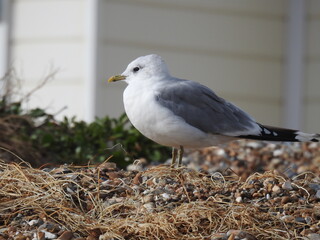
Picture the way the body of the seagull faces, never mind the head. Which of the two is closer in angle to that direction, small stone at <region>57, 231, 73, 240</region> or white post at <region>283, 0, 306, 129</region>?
the small stone

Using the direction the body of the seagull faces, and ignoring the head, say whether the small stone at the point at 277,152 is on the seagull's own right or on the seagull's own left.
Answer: on the seagull's own right

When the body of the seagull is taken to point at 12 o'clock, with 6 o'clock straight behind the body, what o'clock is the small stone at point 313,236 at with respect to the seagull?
The small stone is roughly at 8 o'clock from the seagull.

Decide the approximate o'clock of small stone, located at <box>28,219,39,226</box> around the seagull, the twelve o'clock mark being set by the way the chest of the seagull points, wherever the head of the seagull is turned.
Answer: The small stone is roughly at 10 o'clock from the seagull.

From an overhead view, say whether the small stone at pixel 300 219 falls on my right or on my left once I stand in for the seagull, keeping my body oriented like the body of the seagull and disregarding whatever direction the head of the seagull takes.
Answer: on my left

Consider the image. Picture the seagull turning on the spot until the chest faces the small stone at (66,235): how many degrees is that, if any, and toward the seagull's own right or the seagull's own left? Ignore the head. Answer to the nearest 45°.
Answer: approximately 90° to the seagull's own left

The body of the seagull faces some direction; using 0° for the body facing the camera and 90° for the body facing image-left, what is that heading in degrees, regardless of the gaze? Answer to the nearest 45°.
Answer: approximately 90°

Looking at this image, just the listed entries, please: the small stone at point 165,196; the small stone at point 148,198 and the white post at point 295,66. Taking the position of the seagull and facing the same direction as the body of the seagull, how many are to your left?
2

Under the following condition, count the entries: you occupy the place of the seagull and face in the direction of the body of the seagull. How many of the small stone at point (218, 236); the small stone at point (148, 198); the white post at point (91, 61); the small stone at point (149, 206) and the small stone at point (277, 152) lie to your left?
3

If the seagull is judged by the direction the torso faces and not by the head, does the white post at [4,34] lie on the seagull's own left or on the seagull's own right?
on the seagull's own right

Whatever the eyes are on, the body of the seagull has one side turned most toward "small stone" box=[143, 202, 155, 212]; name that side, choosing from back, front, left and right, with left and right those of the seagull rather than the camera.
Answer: left

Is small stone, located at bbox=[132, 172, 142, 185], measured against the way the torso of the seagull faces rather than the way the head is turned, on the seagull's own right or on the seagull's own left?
on the seagull's own left

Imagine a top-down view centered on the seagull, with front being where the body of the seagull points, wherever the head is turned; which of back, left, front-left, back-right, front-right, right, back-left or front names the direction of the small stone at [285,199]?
back-left
